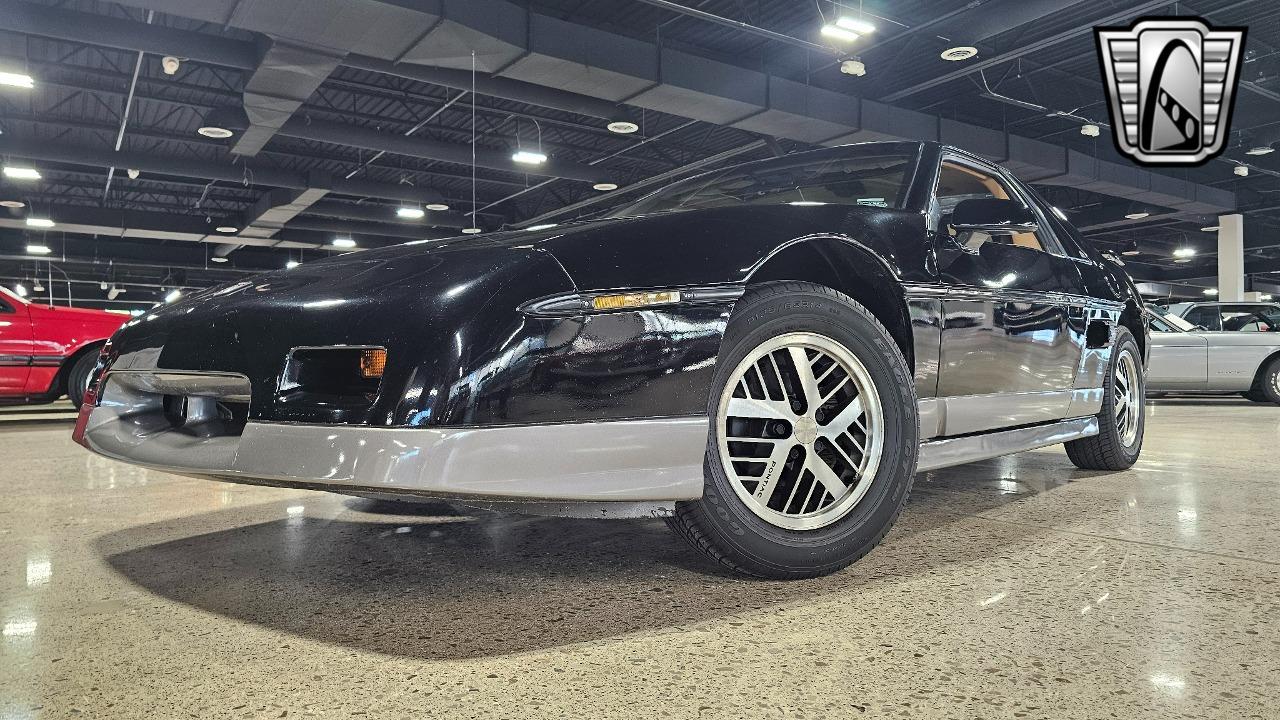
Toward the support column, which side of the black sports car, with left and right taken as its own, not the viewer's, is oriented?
back

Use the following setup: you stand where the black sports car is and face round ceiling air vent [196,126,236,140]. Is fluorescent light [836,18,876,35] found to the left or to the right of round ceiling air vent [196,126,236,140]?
right

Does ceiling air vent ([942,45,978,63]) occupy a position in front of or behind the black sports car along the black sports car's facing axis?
behind

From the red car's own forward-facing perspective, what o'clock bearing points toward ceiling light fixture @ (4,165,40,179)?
The ceiling light fixture is roughly at 9 o'clock from the red car.

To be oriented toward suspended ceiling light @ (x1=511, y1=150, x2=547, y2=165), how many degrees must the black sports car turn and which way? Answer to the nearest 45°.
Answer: approximately 135° to its right

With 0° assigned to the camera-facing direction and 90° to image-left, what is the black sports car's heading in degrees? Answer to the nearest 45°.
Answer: approximately 45°

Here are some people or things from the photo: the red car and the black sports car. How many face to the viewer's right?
1

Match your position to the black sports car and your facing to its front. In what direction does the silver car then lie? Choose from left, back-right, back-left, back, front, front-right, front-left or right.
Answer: back

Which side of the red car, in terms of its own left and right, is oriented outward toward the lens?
right

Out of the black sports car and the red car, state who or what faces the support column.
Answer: the red car
